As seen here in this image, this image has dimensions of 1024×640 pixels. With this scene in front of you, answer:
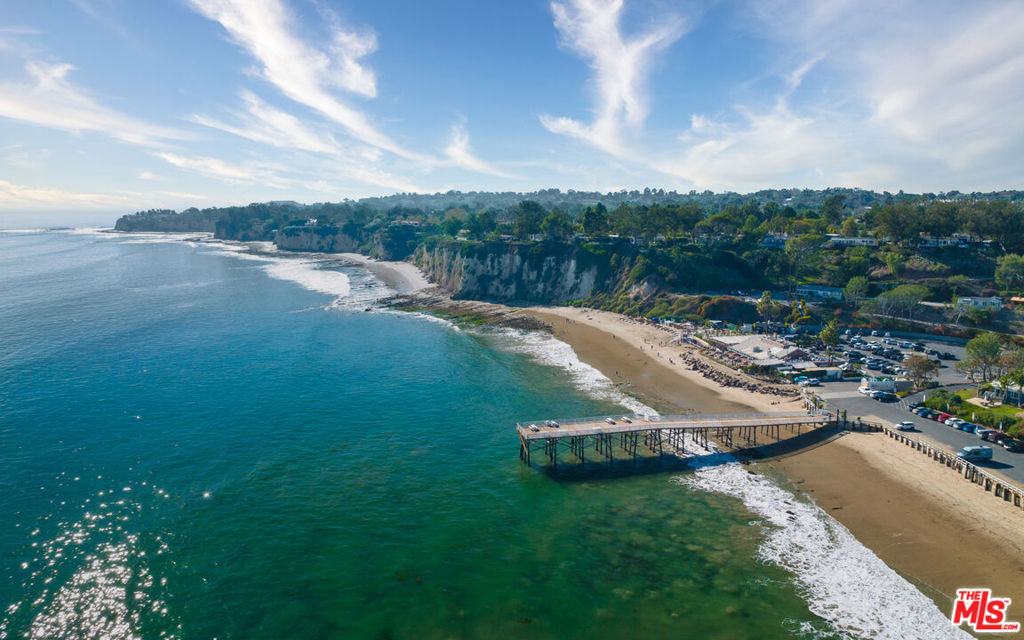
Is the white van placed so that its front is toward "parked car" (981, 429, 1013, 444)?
no

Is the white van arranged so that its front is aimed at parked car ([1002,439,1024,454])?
no

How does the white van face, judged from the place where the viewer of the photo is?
facing to the left of the viewer
